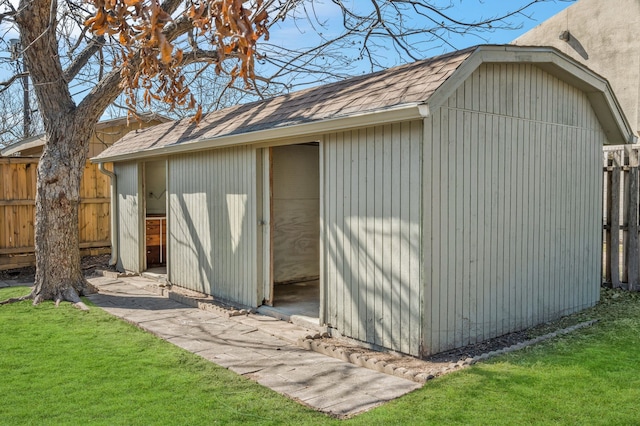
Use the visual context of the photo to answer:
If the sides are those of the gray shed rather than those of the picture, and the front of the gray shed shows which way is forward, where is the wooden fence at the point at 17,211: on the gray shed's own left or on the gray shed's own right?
on the gray shed's own right

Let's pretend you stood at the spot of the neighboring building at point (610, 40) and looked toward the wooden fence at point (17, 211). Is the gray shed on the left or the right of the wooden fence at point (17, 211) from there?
left

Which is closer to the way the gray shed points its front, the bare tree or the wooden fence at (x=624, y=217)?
the bare tree

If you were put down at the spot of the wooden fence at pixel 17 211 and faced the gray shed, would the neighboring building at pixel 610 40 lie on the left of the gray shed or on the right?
left

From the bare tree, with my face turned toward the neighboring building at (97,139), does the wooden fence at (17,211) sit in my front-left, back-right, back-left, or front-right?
front-left

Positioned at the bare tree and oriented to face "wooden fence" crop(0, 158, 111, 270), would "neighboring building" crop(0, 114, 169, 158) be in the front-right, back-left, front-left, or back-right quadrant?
front-right

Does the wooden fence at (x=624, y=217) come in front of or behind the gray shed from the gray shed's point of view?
behind

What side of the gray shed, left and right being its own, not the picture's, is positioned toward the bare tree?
right

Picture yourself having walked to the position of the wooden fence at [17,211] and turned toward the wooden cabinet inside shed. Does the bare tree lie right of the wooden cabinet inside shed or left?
right

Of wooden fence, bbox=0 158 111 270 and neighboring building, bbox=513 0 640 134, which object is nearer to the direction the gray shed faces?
the wooden fence

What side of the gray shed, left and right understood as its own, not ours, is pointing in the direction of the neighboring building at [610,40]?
back

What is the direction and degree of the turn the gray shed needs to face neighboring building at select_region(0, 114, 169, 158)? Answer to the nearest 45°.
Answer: approximately 90° to its right
